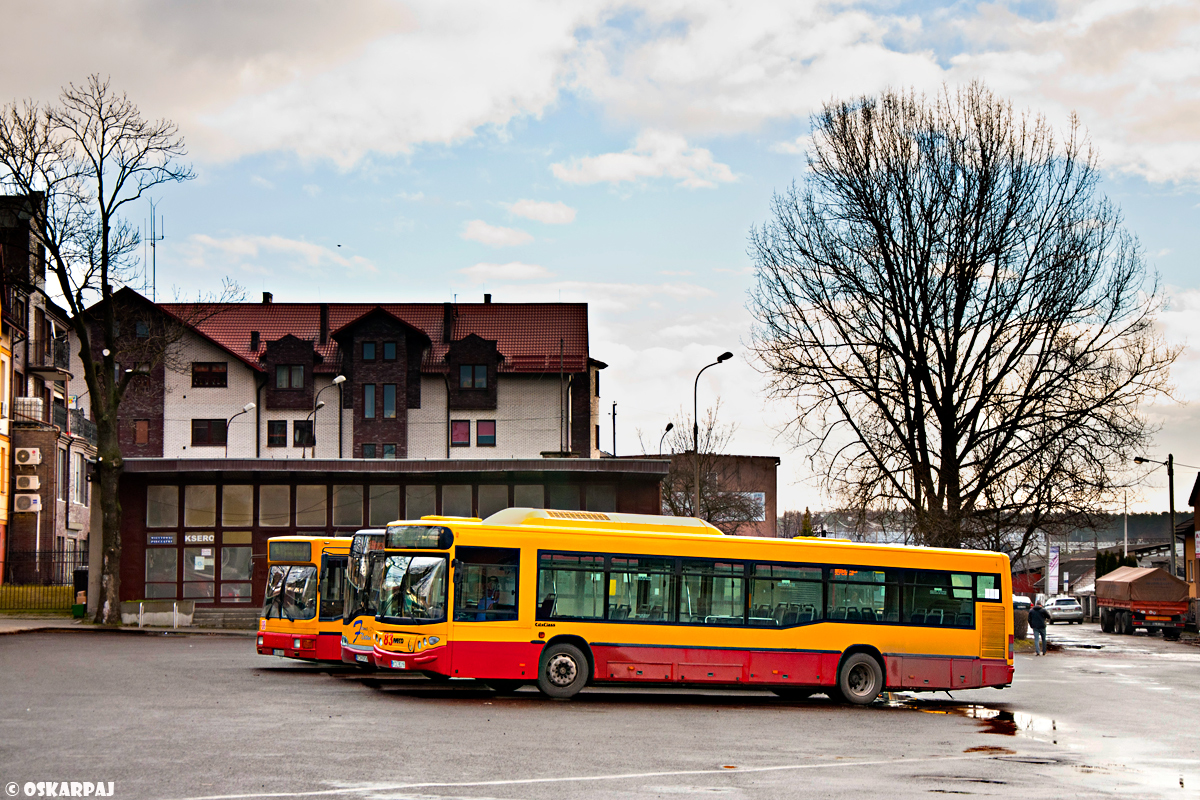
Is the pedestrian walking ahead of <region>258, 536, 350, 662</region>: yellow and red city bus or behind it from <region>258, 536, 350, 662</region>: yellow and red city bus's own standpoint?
behind

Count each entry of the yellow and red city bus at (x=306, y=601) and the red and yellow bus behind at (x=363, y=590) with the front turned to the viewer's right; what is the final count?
0

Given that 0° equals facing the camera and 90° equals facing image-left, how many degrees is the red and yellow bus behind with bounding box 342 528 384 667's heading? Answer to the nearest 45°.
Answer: approximately 45°

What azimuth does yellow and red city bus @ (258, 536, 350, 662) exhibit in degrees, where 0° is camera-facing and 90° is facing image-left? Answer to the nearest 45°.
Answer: approximately 45°

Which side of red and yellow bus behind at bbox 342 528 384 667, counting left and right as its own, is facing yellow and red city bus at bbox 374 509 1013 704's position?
left
